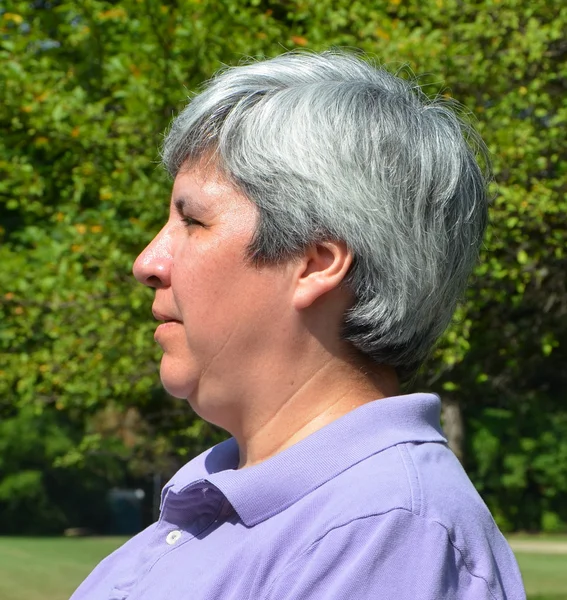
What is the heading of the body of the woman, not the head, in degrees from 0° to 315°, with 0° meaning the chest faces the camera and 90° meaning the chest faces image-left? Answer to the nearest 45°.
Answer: approximately 90°

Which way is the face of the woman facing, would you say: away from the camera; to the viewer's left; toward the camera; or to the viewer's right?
to the viewer's left
